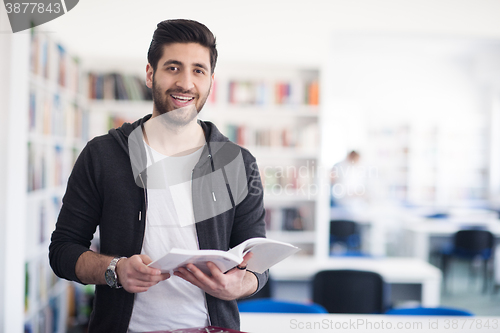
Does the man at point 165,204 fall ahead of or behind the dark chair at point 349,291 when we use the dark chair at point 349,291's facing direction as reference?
behind

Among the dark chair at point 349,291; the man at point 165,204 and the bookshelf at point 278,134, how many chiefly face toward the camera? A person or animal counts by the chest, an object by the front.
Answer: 2

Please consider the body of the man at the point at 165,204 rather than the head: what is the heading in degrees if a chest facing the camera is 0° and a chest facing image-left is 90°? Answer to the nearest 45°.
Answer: approximately 0°

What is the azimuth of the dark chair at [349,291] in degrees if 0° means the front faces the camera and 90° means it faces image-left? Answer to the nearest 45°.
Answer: approximately 180°

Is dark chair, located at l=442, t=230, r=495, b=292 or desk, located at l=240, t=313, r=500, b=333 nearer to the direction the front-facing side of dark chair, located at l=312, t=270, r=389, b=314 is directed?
the dark chair

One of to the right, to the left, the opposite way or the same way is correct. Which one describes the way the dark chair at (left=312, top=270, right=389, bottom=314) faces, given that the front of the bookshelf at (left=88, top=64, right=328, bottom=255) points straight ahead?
the opposite way

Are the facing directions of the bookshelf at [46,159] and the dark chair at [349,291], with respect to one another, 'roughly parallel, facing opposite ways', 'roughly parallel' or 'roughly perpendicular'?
roughly perpendicular

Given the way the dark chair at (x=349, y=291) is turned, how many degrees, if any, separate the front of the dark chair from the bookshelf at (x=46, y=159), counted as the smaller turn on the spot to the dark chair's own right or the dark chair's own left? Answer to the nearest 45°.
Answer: approximately 90° to the dark chair's own left
